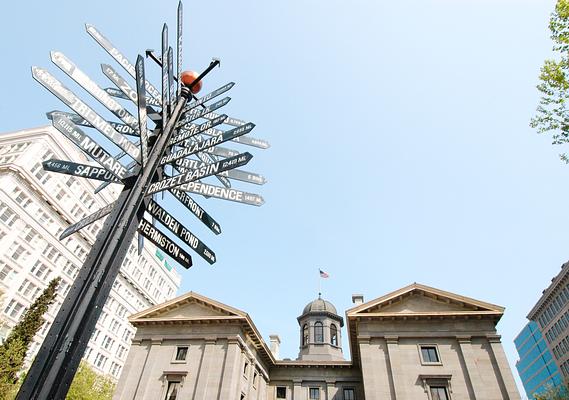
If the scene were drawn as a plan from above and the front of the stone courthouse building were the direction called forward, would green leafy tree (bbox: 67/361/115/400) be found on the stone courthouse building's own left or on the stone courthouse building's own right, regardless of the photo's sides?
on the stone courthouse building's own right

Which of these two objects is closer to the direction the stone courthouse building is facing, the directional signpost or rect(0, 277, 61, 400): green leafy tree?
the directional signpost

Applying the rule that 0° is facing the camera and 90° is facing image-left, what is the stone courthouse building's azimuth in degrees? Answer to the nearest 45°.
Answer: approximately 0°

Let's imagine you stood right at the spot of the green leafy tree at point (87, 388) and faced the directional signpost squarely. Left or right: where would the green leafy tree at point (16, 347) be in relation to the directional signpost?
right

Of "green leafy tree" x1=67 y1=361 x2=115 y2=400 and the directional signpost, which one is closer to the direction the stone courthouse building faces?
the directional signpost

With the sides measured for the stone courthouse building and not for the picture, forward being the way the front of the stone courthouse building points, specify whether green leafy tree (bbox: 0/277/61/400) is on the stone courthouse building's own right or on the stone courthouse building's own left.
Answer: on the stone courthouse building's own right

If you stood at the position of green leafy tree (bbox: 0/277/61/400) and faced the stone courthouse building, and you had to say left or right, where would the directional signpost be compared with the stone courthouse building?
right
